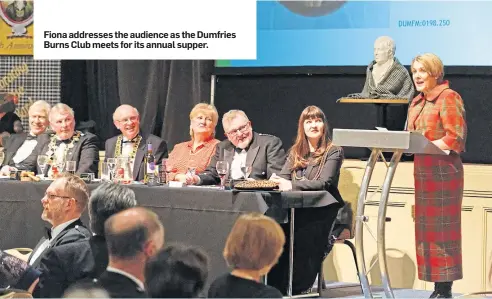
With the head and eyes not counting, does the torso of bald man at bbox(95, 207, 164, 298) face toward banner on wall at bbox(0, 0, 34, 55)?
no

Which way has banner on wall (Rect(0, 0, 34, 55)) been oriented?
toward the camera

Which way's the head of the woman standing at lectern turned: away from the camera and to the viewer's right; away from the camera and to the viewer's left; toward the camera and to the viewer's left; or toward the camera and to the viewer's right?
toward the camera and to the viewer's left

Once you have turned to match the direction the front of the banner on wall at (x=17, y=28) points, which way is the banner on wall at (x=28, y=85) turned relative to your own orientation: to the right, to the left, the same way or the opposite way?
the same way

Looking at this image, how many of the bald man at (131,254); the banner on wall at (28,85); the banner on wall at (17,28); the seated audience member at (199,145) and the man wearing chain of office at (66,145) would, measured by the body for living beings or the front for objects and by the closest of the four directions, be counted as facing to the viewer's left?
0

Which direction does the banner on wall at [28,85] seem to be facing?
toward the camera

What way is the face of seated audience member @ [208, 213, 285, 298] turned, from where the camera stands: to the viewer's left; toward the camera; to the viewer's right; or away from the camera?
away from the camera

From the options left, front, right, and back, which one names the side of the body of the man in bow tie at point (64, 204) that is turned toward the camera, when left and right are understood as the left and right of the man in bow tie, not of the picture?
left

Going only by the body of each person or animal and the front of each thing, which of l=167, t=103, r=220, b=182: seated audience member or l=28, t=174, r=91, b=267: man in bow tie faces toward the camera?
the seated audience member

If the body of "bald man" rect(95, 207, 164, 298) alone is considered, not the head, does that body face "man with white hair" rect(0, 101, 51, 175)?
no

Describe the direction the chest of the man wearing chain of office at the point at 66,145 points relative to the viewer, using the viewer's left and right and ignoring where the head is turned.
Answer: facing the viewer

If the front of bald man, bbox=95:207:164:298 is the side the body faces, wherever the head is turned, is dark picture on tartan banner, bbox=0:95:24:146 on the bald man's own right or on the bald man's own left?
on the bald man's own left

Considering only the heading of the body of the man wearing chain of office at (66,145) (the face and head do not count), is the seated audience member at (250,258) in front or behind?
in front
